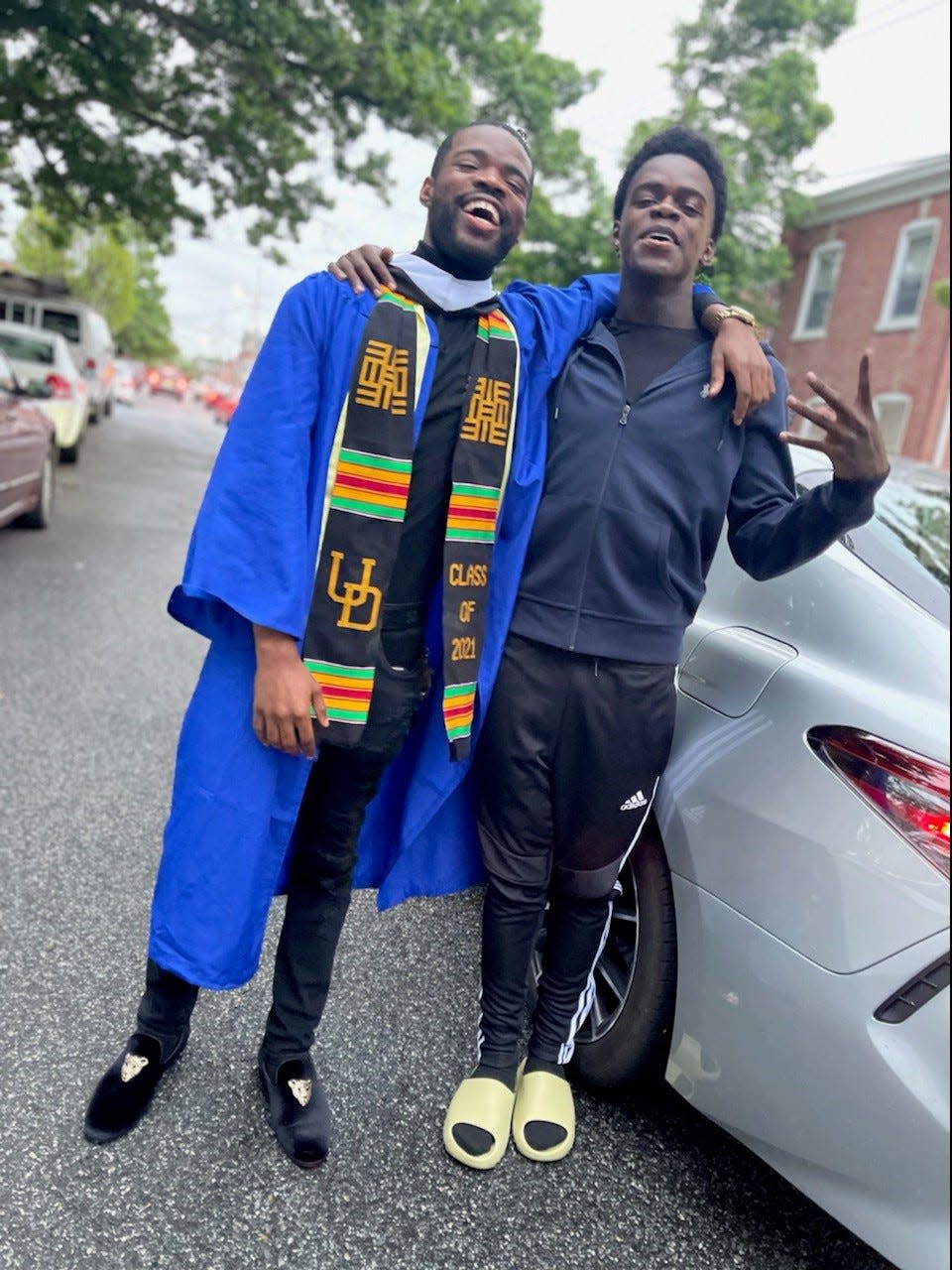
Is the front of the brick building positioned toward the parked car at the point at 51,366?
yes

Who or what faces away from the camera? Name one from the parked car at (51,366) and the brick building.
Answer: the parked car

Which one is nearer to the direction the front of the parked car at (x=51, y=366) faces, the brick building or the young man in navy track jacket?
the brick building

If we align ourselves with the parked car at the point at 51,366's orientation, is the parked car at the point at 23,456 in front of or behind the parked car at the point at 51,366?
behind

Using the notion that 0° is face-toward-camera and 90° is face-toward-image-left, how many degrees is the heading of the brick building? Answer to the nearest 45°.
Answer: approximately 45°

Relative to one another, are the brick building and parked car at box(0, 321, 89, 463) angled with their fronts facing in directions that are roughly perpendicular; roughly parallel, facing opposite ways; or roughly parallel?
roughly perpendicular

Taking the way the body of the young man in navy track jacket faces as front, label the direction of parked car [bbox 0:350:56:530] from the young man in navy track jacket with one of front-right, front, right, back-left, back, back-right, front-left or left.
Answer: back-right

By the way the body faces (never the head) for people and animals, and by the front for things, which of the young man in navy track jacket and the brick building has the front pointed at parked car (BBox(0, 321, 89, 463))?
the brick building

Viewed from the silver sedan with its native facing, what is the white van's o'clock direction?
The white van is roughly at 12 o'clock from the silver sedan.

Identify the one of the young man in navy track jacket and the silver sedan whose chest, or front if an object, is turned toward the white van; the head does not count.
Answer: the silver sedan
